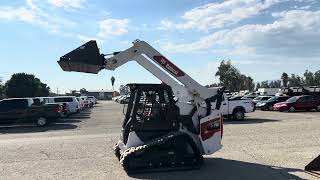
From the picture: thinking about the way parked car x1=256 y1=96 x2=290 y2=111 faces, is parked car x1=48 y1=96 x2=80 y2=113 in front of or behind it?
in front

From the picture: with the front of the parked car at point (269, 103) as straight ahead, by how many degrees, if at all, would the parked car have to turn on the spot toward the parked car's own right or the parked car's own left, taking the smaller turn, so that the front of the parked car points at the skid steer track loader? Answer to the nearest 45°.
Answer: approximately 45° to the parked car's own left

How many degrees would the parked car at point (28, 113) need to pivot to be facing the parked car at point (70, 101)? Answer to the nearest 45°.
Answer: approximately 90° to its right

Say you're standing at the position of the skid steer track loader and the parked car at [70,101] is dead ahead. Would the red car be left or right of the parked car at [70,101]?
right

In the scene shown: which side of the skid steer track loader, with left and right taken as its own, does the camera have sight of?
left

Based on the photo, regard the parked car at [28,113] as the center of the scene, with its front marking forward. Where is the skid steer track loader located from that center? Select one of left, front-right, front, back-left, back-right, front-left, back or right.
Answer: left

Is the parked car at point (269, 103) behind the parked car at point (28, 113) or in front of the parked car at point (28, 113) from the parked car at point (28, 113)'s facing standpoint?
behind

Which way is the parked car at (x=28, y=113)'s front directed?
to the viewer's left

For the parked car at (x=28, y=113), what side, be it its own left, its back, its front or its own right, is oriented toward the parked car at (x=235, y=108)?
back

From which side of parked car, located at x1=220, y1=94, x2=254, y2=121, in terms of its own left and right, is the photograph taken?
left

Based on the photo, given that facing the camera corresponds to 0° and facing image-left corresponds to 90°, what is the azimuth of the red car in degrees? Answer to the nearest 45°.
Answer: approximately 45°

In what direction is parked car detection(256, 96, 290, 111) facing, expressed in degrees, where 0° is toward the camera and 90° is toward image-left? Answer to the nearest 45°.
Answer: approximately 45°

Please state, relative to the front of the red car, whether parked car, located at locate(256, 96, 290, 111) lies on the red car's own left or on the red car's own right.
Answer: on the red car's own right
